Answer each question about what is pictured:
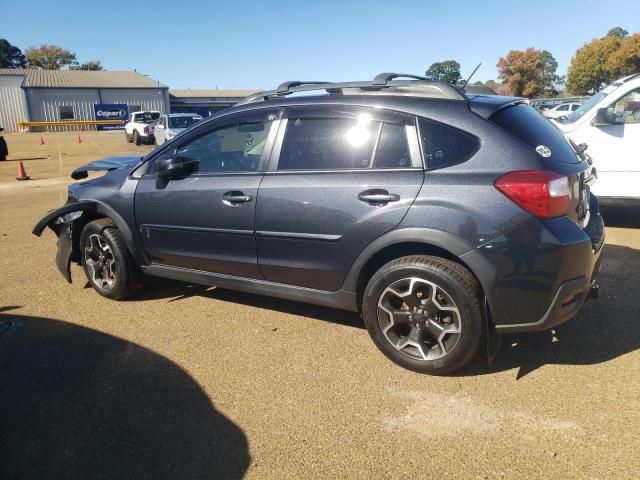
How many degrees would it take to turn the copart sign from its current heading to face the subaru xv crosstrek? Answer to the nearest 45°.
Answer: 0° — it already faces it

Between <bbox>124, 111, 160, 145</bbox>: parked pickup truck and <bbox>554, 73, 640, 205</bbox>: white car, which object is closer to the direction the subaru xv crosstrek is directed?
the parked pickup truck

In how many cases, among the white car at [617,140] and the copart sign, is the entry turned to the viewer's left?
1

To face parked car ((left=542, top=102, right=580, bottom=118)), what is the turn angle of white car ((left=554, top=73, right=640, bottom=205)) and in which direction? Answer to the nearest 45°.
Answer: approximately 90° to its right

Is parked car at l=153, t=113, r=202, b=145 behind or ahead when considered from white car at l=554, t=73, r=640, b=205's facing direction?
ahead

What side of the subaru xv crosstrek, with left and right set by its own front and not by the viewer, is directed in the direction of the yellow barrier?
front

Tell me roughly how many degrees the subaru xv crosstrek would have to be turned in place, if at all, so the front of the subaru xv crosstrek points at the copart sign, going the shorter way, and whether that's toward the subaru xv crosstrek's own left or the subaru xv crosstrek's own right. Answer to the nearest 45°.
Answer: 0° — it already faces it

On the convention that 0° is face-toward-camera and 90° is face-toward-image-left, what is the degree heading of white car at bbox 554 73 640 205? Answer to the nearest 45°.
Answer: approximately 90°

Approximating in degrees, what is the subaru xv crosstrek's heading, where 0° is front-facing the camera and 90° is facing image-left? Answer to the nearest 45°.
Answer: approximately 135°
